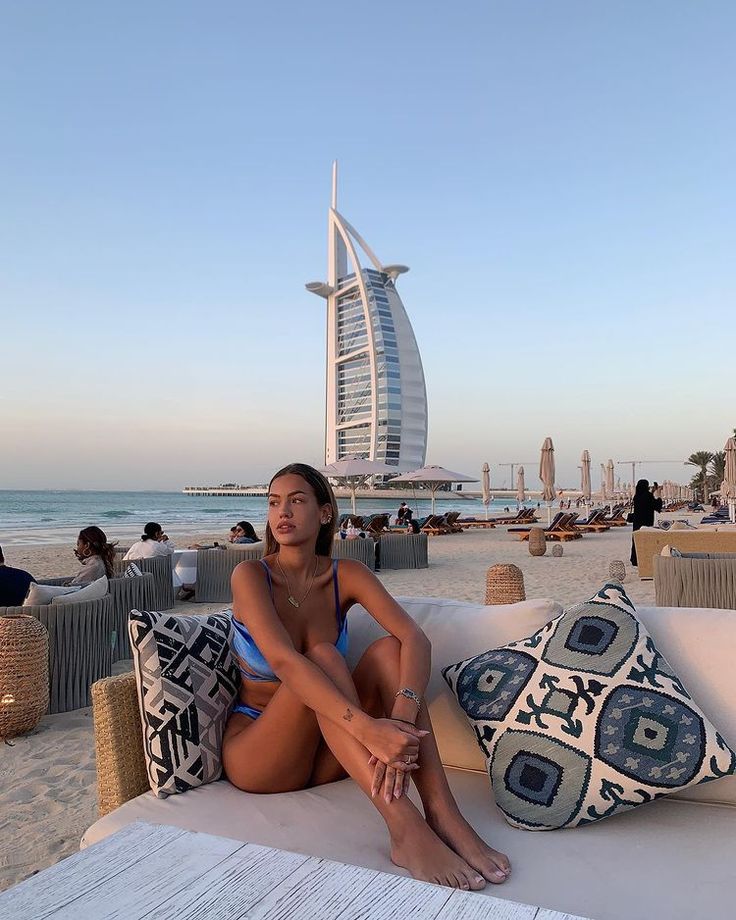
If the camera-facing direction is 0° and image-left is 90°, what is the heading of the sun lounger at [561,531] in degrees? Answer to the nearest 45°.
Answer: approximately 90°

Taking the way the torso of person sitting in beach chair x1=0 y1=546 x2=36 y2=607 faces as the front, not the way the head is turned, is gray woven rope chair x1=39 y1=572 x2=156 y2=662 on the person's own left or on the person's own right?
on the person's own right

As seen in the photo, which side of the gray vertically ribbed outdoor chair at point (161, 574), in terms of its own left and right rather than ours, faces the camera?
back

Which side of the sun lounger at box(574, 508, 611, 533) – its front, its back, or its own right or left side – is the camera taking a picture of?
left

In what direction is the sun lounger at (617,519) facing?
to the viewer's left

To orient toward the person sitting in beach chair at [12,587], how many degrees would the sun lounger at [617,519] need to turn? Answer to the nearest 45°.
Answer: approximately 90° to its left

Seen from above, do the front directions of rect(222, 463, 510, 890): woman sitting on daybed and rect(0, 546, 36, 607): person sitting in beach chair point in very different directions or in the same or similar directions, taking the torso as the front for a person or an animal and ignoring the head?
very different directions

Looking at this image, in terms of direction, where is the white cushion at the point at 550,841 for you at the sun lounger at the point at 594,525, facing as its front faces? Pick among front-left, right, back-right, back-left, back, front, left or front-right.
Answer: left

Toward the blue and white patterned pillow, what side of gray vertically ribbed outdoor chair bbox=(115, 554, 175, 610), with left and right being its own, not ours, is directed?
back

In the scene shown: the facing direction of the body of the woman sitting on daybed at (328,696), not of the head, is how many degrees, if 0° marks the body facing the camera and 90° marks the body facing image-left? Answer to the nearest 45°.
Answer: approximately 315°

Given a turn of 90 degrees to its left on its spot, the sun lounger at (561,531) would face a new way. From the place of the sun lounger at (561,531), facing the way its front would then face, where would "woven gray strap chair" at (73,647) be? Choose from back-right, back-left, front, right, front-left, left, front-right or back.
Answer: front

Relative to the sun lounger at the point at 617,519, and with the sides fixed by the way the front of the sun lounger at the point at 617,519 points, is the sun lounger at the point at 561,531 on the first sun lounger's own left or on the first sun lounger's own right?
on the first sun lounger's own left

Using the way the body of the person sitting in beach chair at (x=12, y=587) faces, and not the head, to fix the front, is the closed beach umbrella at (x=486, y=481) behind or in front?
in front
